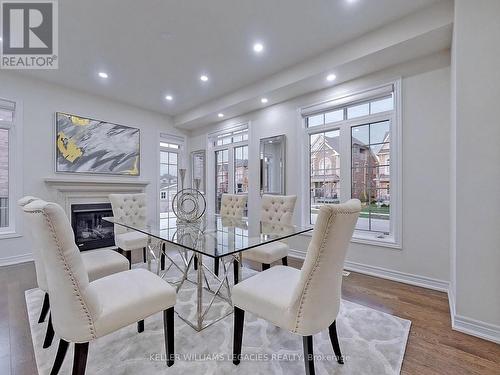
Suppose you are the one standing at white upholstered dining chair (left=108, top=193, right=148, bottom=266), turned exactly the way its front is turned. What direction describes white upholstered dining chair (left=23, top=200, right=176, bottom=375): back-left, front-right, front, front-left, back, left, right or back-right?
front-right

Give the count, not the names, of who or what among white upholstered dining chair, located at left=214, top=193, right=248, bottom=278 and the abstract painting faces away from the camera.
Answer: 0

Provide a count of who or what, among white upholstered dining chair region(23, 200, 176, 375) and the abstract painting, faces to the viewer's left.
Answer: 0

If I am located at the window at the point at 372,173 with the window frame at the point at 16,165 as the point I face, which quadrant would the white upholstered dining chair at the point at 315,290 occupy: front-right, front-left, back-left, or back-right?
front-left

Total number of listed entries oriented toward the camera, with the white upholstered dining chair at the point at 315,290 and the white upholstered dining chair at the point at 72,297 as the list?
0

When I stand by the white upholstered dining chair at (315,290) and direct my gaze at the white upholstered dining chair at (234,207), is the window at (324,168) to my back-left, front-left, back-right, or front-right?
front-right

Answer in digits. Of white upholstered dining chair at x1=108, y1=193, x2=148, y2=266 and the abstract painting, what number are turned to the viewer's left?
0

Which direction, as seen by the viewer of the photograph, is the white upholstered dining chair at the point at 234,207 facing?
facing the viewer and to the left of the viewer

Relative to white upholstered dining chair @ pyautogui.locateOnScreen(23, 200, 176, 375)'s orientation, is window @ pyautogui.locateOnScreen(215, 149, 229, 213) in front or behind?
in front

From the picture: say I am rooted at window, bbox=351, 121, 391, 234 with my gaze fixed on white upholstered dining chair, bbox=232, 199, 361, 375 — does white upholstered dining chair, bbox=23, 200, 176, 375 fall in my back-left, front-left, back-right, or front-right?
front-right

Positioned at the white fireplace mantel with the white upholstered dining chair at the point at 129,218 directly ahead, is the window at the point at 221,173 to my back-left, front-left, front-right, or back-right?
front-left

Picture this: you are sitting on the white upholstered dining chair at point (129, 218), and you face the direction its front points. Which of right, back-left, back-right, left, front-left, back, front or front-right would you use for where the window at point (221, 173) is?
left

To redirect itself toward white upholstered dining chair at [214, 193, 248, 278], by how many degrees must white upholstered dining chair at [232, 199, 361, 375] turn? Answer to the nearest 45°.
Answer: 0° — it already faces it
